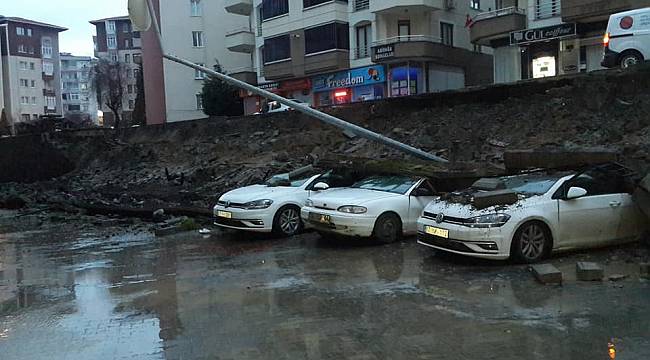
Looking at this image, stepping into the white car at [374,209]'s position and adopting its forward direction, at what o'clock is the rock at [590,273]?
The rock is roughly at 9 o'clock from the white car.

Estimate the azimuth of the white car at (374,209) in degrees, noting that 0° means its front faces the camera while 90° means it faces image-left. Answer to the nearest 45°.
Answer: approximately 45°

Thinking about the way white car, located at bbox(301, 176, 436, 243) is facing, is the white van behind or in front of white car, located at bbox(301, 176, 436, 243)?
behind

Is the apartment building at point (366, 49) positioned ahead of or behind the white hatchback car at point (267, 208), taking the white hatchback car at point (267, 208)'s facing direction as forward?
behind

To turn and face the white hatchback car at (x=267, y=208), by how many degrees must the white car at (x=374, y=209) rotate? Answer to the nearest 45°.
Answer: approximately 90° to its right

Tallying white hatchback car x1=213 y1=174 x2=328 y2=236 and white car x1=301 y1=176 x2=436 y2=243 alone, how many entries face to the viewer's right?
0

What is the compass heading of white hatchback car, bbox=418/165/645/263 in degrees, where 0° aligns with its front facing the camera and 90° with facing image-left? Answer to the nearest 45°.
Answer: approximately 45°

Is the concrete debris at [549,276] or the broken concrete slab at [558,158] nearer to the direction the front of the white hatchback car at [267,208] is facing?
the concrete debris

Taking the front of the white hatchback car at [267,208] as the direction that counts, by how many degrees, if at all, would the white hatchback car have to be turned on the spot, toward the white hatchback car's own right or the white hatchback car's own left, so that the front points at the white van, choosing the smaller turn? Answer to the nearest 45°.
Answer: approximately 180°

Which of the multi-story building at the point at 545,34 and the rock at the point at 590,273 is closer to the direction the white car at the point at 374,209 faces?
the rock

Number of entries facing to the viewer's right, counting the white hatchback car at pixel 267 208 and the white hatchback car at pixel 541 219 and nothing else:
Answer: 0

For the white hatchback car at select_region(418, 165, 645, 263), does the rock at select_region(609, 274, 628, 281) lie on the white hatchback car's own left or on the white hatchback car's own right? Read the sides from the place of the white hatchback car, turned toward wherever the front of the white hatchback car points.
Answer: on the white hatchback car's own left
